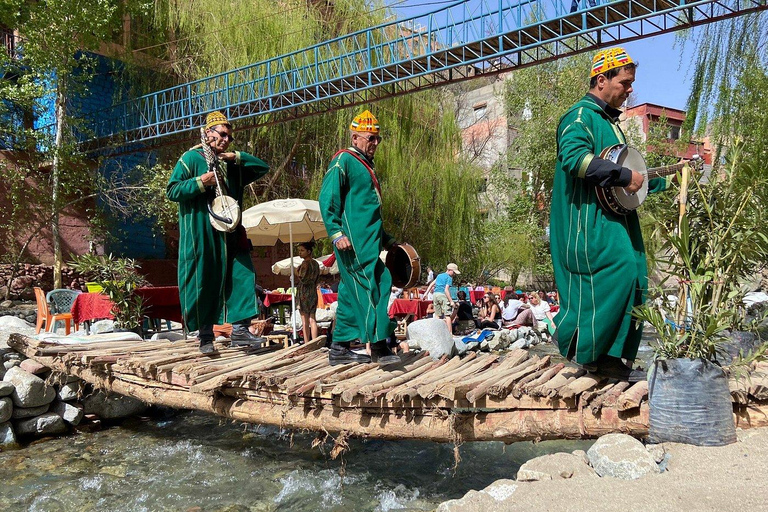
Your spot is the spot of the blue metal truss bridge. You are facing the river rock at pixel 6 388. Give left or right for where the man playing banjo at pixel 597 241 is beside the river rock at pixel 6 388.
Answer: left

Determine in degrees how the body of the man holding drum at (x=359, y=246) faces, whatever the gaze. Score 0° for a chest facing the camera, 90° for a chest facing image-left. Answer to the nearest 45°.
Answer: approximately 315°

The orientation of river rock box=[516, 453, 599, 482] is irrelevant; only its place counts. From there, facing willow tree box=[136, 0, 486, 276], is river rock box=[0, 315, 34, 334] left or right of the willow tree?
left

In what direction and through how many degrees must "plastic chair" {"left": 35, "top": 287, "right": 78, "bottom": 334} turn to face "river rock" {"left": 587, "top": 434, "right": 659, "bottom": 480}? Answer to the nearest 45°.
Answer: approximately 90° to its right

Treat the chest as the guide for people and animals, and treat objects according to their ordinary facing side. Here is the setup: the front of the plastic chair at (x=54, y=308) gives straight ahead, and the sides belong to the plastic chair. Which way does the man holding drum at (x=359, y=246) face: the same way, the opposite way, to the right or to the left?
to the right
